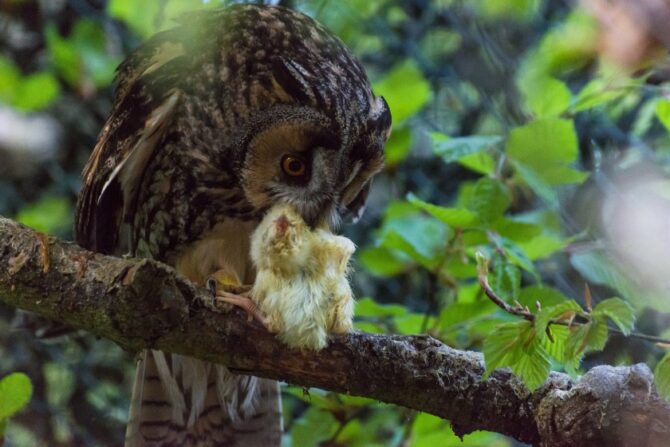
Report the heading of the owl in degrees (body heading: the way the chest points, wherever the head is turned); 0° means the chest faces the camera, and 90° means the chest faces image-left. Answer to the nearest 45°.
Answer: approximately 315°

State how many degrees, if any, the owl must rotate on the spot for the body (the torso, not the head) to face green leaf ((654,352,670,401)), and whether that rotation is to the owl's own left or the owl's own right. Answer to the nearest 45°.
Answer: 0° — it already faces it

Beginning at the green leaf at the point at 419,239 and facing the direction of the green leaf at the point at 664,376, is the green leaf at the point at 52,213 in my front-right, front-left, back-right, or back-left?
back-right

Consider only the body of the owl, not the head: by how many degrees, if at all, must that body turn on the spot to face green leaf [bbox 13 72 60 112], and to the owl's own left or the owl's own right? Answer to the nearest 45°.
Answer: approximately 180°

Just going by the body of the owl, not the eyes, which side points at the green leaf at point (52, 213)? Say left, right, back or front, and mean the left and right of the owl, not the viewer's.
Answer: back

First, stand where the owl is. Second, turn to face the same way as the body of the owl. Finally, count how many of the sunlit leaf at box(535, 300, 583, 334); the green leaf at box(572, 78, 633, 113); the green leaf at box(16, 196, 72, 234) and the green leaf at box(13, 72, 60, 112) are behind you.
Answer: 2
